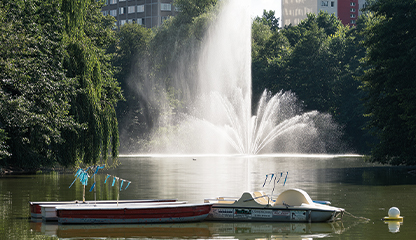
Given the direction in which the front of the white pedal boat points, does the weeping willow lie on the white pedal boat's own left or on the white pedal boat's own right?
on the white pedal boat's own left

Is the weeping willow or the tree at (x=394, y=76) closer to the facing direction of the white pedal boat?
the tree

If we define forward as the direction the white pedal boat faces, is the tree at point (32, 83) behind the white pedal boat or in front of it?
behind

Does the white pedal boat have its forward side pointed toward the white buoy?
yes

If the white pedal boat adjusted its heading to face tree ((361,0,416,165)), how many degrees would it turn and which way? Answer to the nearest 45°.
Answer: approximately 90° to its left

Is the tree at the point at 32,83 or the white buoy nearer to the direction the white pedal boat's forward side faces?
the white buoy

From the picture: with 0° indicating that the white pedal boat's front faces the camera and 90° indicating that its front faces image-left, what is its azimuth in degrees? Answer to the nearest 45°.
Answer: approximately 270°
